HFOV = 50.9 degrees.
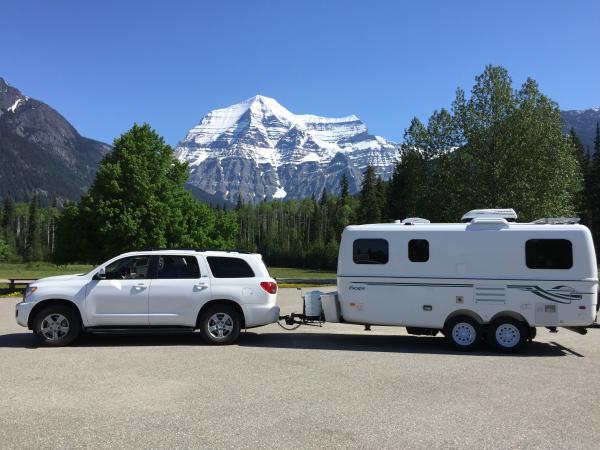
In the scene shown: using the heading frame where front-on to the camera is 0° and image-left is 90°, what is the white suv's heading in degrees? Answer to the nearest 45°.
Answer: approximately 90°

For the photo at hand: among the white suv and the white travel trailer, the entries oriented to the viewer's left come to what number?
2

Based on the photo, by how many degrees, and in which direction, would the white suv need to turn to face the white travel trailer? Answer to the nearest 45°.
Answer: approximately 180°

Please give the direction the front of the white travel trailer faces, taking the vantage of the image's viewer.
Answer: facing to the left of the viewer

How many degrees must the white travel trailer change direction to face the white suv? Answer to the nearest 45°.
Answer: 0° — it already faces it
